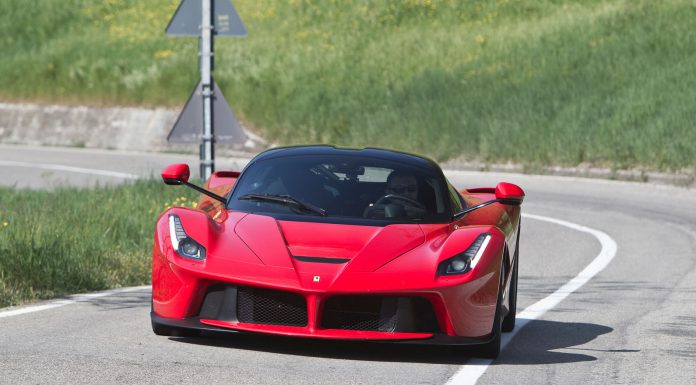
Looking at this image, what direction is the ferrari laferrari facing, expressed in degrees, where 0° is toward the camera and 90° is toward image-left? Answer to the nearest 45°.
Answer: approximately 0°

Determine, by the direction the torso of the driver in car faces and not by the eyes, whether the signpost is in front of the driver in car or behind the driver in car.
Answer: behind

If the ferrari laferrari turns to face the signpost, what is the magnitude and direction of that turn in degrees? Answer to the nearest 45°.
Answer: approximately 180°
